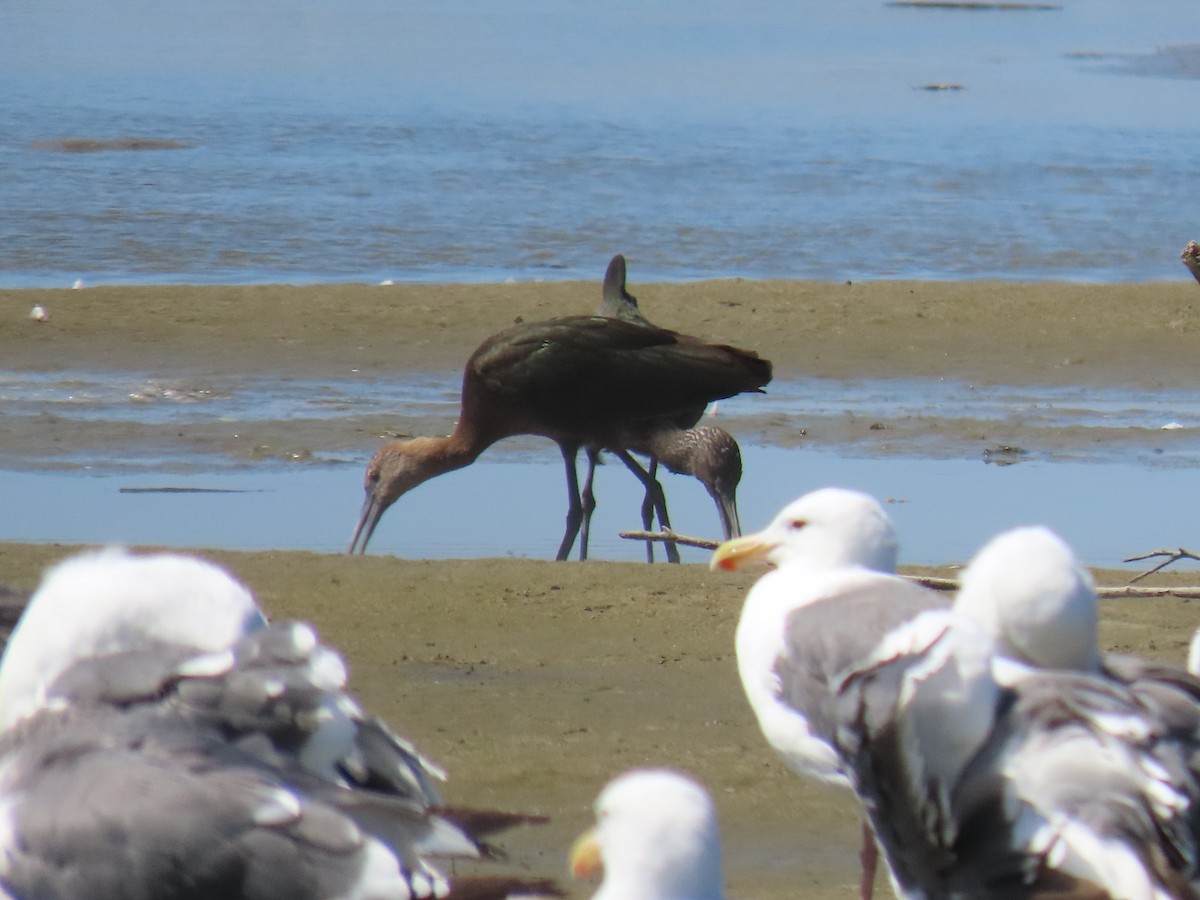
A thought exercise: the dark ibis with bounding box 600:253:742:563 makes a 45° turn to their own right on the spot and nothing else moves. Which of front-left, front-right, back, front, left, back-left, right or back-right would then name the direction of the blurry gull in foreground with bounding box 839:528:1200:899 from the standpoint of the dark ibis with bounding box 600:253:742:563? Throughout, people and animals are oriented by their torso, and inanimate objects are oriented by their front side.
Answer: front-right

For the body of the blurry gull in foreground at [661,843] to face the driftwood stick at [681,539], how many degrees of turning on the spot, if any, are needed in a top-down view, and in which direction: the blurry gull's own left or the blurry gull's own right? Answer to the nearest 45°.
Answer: approximately 45° to the blurry gull's own right

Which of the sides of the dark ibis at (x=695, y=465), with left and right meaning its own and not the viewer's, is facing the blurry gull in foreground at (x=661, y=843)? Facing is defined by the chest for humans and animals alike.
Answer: right

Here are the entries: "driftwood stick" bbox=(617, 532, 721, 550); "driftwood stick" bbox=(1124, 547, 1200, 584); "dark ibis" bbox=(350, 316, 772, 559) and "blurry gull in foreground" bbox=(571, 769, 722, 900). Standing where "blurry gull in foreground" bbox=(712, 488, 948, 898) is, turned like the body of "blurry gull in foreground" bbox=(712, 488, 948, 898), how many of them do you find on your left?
1

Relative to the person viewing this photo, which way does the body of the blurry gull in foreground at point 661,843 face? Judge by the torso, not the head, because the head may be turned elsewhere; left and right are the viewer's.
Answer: facing away from the viewer and to the left of the viewer

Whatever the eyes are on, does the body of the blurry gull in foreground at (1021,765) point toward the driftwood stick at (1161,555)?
yes

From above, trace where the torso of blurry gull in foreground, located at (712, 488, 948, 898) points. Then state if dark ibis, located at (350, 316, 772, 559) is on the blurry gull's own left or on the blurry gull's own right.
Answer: on the blurry gull's own right

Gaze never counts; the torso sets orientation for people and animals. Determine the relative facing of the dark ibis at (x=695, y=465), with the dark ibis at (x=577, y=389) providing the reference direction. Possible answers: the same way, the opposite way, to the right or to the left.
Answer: the opposite way

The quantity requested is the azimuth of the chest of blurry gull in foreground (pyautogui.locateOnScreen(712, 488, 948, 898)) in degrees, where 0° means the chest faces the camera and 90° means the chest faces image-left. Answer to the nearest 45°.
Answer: approximately 90°

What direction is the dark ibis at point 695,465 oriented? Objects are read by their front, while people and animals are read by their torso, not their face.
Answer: to the viewer's right

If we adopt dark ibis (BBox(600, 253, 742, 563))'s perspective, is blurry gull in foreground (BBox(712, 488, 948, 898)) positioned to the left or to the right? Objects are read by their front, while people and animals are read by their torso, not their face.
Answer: on its right

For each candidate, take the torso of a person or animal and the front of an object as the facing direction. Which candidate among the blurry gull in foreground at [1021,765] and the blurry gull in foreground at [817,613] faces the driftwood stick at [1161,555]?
the blurry gull in foreground at [1021,765]

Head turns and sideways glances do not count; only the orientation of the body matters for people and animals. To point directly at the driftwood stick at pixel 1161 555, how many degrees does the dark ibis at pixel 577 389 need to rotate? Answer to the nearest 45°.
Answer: approximately 135° to its left

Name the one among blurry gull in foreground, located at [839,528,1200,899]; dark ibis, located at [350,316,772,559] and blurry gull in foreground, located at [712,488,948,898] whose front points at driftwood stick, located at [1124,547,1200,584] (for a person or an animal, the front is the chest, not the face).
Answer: blurry gull in foreground, located at [839,528,1200,899]

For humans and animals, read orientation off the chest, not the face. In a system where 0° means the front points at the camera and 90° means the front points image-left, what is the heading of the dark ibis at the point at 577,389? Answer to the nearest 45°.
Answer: approximately 90°

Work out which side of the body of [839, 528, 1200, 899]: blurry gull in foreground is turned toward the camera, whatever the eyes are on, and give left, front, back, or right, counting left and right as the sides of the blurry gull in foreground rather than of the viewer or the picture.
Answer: back

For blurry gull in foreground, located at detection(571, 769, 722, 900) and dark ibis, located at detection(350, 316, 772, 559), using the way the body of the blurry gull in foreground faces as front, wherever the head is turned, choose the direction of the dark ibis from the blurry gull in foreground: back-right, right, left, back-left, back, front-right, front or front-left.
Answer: front-right
